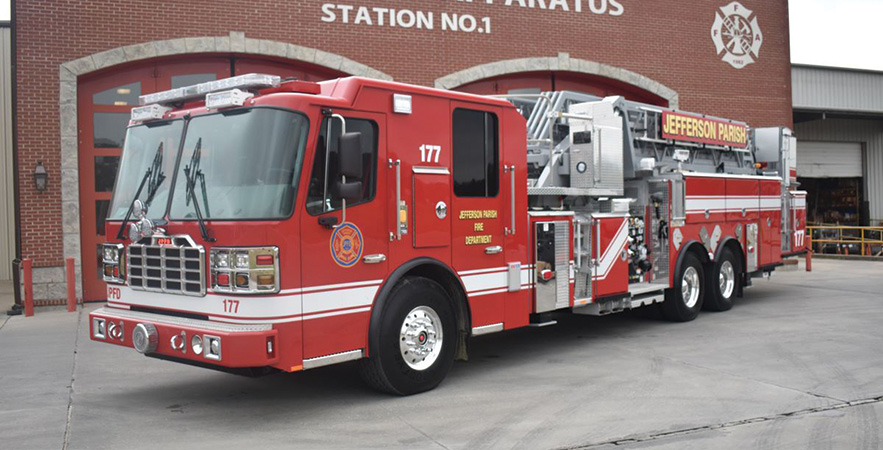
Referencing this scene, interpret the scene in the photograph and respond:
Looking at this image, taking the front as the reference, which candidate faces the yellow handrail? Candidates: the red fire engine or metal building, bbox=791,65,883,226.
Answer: the metal building

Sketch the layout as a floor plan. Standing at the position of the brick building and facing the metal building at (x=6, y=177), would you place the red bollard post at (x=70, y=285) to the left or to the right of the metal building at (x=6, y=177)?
left

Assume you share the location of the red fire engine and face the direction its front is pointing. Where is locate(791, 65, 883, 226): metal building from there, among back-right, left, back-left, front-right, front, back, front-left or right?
back

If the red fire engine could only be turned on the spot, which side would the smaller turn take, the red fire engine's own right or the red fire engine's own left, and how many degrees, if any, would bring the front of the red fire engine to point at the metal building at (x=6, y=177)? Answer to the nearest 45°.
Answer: approximately 90° to the red fire engine's own right

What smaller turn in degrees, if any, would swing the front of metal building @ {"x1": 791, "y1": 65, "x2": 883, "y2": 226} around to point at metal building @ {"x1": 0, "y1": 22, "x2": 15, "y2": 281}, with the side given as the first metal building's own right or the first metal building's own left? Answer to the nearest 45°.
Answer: approximately 45° to the first metal building's own right

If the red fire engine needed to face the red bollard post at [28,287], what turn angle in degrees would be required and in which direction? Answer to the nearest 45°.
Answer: approximately 90° to its right

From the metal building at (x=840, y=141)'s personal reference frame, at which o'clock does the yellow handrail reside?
The yellow handrail is roughly at 12 o'clock from the metal building.

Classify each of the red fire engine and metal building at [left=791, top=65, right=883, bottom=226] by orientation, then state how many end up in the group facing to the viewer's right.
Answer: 0

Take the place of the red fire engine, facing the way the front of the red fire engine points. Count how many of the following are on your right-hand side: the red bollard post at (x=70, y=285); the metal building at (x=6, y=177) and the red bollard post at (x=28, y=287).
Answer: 3

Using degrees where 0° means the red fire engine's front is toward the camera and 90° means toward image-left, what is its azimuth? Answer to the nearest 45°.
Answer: approximately 45°

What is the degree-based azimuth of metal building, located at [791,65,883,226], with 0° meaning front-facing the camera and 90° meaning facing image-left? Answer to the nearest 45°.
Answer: approximately 0°

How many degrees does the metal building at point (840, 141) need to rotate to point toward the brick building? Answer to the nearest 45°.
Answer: approximately 45° to its right

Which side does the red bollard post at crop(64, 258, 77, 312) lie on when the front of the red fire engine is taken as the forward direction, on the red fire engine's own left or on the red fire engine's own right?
on the red fire engine's own right
